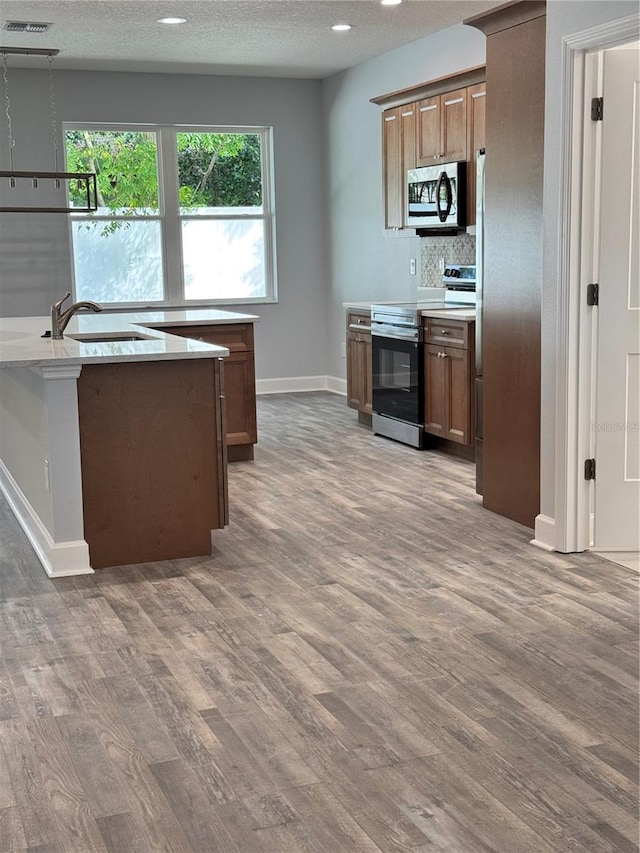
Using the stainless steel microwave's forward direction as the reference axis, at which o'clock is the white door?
The white door is roughly at 10 o'clock from the stainless steel microwave.

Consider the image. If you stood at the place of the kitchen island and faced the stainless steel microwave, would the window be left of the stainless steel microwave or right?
left

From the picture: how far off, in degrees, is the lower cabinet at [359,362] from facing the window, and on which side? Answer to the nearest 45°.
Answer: approximately 90° to its right

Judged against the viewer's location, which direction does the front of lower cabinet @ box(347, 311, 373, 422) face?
facing the viewer and to the left of the viewer

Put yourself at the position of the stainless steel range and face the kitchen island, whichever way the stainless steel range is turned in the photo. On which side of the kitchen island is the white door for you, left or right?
left

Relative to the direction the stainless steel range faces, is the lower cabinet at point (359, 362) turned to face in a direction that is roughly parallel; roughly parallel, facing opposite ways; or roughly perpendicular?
roughly parallel

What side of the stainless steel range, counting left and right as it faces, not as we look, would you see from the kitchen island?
front

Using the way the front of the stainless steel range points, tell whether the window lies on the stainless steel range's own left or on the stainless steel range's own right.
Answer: on the stainless steel range's own right

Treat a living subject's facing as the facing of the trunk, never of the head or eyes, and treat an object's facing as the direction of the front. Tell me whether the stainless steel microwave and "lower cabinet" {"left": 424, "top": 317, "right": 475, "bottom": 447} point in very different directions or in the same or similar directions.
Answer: same or similar directions

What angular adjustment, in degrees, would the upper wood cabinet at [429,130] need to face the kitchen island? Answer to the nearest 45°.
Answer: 0° — it already faces it

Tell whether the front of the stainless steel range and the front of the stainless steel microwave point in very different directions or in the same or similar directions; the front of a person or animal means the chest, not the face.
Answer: same or similar directions

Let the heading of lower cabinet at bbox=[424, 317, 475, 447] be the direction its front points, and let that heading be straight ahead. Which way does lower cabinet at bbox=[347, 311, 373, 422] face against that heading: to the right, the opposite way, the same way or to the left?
the same way

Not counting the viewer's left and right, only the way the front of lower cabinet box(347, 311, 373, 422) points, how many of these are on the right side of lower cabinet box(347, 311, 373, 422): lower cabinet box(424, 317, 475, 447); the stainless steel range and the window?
1

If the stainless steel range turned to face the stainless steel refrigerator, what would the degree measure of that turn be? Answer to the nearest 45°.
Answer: approximately 45° to its left
